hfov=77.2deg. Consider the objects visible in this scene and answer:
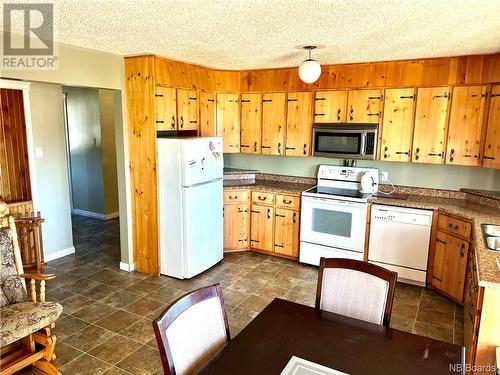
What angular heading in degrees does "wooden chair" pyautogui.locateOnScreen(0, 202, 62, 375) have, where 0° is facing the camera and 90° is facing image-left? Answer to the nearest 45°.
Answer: approximately 315°

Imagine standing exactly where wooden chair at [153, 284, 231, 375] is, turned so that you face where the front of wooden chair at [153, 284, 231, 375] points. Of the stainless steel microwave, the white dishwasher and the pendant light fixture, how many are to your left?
3

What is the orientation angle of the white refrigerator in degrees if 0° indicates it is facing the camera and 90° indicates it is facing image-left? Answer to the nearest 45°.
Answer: approximately 315°

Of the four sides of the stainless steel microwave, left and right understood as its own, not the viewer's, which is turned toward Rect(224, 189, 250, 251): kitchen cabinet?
right

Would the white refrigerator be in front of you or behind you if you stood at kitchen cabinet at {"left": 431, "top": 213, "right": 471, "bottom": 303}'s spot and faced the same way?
in front

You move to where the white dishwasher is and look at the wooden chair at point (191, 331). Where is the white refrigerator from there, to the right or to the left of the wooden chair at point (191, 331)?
right

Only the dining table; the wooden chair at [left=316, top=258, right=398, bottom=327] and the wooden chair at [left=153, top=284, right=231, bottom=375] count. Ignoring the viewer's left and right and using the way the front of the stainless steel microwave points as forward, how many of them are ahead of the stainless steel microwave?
3

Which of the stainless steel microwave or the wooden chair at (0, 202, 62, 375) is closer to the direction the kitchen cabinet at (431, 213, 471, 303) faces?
the wooden chair

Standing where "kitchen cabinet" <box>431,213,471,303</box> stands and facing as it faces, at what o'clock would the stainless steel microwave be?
The stainless steel microwave is roughly at 2 o'clock from the kitchen cabinet.

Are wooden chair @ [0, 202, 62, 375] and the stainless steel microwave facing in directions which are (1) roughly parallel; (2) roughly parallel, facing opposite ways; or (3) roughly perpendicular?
roughly perpendicular

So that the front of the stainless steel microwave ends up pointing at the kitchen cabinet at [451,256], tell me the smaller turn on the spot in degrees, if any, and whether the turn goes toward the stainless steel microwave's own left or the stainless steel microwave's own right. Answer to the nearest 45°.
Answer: approximately 45° to the stainless steel microwave's own left

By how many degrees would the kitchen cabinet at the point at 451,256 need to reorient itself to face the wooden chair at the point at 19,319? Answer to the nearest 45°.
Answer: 0° — it already faces it
